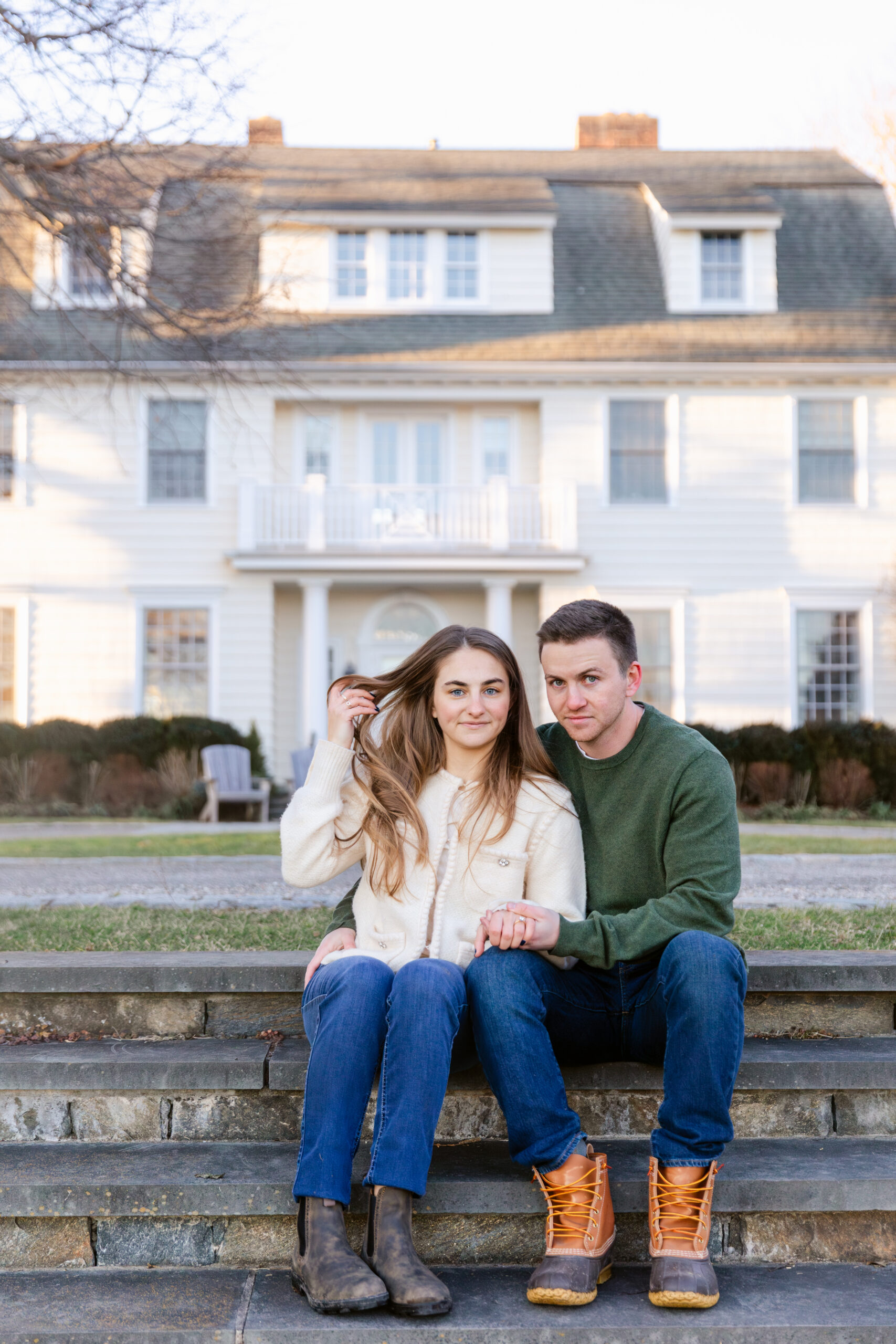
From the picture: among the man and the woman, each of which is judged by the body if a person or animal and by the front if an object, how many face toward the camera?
2

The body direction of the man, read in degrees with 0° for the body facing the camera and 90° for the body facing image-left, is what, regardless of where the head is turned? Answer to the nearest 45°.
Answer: approximately 0°

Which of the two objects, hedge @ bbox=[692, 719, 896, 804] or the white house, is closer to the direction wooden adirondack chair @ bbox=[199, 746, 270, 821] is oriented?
the hedge

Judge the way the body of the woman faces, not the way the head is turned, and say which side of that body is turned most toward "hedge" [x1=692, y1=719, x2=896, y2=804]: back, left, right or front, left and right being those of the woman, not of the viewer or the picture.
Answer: back

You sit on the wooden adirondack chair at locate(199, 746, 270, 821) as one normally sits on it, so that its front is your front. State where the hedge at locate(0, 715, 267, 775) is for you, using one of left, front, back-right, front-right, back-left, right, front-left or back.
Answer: back

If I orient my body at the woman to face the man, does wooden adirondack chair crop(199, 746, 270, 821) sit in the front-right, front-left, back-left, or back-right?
back-left

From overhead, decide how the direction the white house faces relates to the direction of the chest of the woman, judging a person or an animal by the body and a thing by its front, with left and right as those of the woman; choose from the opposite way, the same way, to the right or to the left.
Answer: the same way

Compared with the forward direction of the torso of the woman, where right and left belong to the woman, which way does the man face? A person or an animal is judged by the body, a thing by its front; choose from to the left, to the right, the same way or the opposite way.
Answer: the same way

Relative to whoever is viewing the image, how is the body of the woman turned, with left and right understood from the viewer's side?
facing the viewer

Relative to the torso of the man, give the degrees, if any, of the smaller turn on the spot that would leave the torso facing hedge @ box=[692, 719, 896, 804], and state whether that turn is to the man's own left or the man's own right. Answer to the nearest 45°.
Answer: approximately 180°

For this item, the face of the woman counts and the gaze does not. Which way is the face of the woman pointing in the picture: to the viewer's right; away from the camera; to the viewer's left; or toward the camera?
toward the camera

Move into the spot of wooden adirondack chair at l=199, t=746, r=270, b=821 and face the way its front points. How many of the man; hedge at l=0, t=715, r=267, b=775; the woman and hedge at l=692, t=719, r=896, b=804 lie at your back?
1

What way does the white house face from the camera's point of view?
toward the camera

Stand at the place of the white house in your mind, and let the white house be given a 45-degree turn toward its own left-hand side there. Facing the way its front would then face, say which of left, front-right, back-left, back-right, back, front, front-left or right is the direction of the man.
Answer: front-right

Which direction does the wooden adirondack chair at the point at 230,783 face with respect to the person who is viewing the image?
facing the viewer and to the right of the viewer
